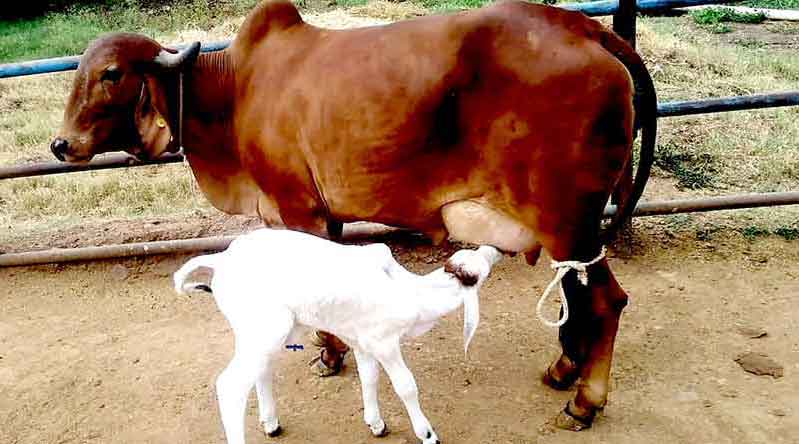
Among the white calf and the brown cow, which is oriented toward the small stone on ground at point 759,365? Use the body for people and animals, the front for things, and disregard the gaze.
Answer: the white calf

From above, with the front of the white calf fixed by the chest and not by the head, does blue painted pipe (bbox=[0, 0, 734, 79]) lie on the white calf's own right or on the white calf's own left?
on the white calf's own left

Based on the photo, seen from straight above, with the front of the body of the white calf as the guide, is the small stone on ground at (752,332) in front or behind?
in front

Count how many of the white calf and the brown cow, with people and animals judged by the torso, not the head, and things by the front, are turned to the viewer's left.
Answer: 1

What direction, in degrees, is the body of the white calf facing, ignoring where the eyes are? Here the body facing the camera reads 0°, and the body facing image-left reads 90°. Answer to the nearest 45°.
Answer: approximately 270°

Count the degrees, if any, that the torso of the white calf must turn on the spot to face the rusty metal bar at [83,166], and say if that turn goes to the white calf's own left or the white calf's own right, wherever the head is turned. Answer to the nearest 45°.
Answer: approximately 135° to the white calf's own left

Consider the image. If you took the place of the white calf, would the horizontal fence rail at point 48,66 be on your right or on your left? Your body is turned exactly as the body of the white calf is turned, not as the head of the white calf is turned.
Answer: on your left

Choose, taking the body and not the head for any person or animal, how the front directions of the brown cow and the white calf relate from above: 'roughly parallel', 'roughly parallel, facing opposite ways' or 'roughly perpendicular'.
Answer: roughly parallel, facing opposite ways

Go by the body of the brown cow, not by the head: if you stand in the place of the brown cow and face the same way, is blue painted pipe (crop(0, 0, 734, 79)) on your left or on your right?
on your right

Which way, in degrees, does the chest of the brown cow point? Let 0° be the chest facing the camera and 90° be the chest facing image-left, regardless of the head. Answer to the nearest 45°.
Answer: approximately 90°
